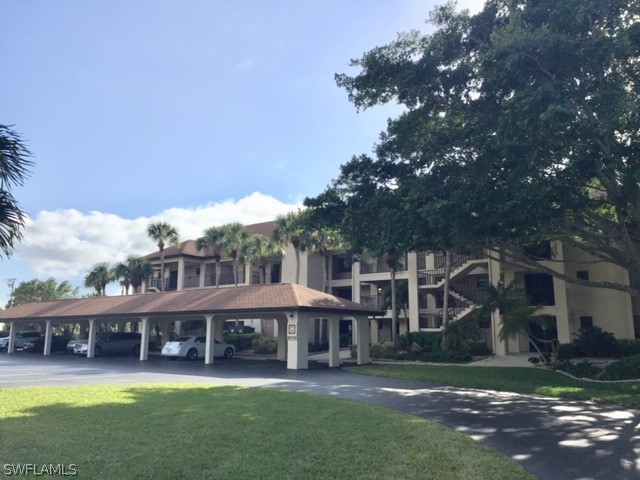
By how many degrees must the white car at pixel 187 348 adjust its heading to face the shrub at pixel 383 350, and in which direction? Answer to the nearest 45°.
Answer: approximately 45° to its right

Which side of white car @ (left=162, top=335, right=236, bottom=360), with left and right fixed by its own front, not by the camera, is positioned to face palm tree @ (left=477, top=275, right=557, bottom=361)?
right

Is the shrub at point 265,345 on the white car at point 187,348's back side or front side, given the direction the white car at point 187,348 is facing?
on the front side

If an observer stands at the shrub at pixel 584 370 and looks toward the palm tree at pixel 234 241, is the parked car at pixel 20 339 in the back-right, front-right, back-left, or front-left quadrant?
front-left

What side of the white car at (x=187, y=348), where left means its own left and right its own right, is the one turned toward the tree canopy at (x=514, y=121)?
right

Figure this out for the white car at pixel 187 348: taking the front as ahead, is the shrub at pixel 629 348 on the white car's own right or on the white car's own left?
on the white car's own right

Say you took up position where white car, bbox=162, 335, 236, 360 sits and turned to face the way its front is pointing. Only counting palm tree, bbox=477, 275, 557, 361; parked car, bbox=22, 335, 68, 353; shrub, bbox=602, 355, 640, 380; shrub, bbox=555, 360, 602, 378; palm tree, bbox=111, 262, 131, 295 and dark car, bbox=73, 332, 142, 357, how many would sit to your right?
3

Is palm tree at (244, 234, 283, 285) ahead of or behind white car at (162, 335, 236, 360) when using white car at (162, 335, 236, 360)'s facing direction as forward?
ahead

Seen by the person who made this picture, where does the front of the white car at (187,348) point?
facing away from the viewer and to the right of the viewer

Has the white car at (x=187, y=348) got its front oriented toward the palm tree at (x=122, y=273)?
no

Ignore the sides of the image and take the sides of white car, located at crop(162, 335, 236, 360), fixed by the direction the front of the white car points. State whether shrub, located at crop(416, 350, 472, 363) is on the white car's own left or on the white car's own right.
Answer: on the white car's own right

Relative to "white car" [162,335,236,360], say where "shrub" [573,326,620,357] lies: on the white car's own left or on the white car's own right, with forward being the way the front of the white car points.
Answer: on the white car's own right
